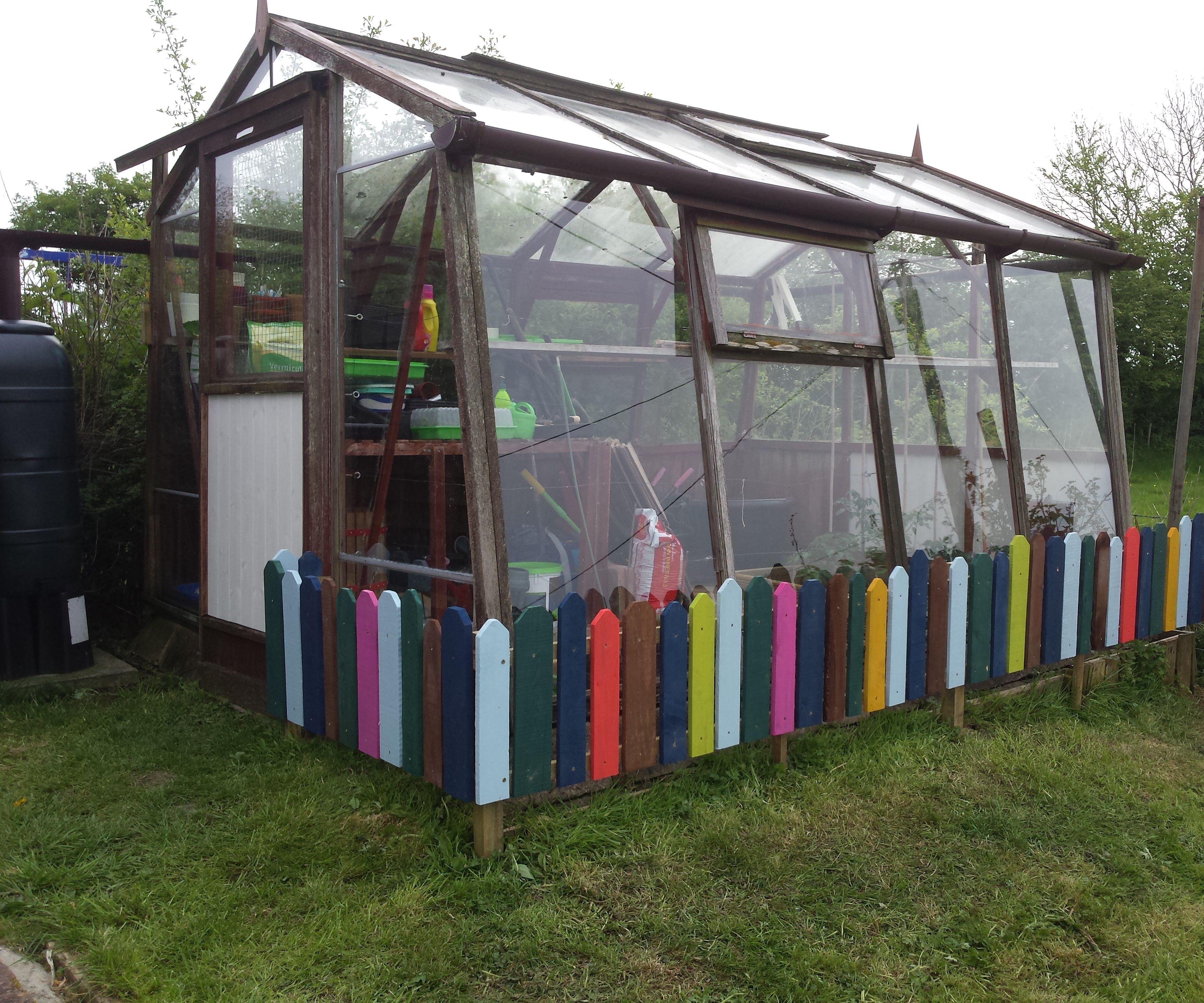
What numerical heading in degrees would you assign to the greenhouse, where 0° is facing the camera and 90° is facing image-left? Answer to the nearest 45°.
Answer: approximately 45°

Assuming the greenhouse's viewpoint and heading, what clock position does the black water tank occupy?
The black water tank is roughly at 2 o'clock from the greenhouse.

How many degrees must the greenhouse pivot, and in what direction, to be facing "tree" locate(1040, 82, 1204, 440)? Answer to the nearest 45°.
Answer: approximately 180°

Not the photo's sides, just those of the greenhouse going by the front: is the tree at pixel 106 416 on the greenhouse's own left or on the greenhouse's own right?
on the greenhouse's own right
